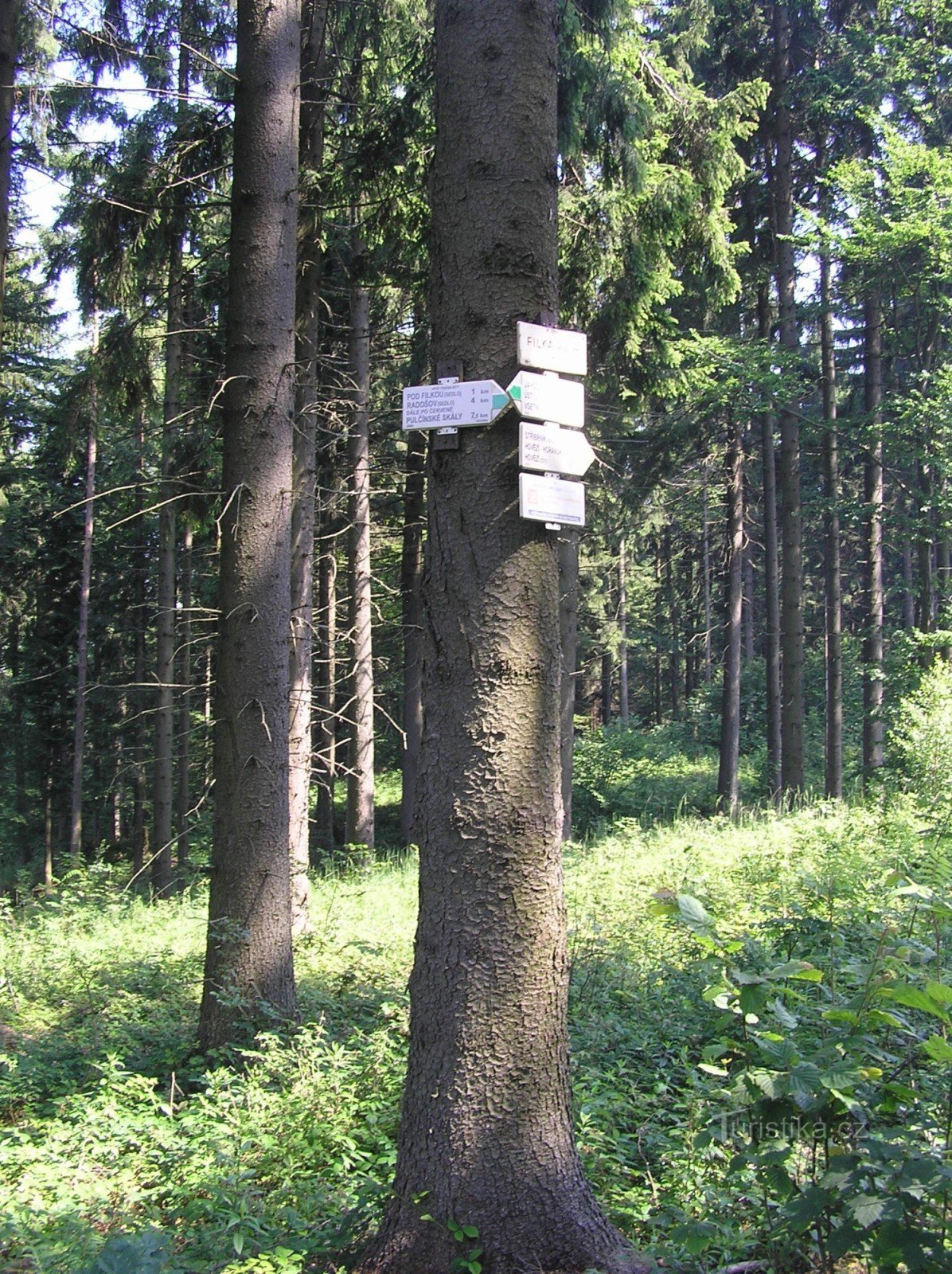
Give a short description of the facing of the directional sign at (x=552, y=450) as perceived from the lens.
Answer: facing the viewer and to the right of the viewer

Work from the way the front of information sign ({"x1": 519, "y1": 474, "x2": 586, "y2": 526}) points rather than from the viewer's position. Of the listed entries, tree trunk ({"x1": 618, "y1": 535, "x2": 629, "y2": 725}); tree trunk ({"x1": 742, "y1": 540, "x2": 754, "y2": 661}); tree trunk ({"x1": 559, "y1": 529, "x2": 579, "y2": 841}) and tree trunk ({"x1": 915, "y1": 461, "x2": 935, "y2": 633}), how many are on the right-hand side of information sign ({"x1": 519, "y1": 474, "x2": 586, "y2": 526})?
0

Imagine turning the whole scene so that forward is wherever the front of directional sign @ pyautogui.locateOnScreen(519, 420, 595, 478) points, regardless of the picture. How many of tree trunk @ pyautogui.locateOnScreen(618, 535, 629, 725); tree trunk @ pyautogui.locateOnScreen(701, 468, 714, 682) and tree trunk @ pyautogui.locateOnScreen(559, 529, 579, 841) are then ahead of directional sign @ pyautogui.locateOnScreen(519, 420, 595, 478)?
0

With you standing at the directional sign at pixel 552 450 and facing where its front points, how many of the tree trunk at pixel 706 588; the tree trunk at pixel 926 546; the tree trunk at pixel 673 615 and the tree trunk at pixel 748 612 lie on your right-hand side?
0

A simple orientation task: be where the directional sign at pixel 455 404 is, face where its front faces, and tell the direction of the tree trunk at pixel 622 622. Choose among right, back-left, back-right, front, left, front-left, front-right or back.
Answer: back

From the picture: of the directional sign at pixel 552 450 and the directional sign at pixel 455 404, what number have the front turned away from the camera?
0

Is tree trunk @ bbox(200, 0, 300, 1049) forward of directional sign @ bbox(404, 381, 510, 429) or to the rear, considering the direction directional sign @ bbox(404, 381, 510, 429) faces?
to the rear

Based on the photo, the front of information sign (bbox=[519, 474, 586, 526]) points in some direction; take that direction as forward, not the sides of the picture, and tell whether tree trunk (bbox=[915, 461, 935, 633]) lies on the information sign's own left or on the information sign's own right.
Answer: on the information sign's own left

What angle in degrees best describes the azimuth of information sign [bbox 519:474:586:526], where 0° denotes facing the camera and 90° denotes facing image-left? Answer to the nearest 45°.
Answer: approximately 315°

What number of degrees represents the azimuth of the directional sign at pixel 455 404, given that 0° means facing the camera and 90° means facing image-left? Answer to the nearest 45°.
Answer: approximately 0°

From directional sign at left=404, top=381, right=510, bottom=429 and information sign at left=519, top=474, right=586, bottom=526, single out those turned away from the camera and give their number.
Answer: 0
